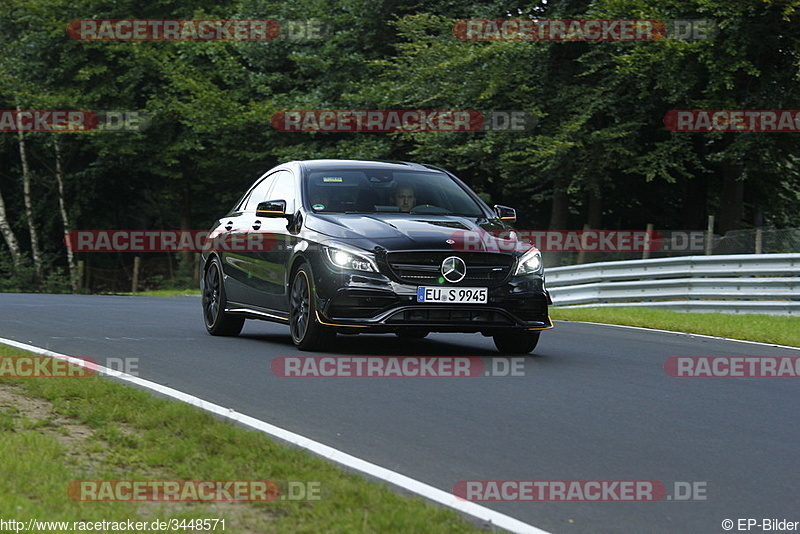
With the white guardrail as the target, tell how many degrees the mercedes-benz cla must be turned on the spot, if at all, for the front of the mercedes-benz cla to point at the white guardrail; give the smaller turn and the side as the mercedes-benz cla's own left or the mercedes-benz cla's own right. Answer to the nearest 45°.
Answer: approximately 90° to the mercedes-benz cla's own left

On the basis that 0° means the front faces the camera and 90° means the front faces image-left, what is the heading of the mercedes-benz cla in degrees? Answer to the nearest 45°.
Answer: approximately 315°
